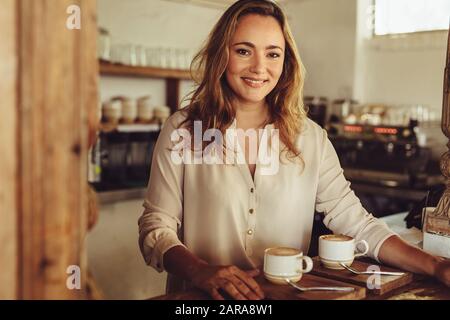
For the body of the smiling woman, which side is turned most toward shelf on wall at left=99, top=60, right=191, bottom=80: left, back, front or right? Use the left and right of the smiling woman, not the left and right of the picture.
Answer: back

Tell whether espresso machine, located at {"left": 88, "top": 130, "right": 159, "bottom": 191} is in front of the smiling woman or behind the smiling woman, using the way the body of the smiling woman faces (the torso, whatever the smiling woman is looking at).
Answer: behind

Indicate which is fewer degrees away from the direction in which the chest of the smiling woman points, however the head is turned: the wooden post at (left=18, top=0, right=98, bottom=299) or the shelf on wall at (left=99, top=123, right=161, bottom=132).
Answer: the wooden post

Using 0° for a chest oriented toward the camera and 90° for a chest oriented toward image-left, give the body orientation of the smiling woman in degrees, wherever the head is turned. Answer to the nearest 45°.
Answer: approximately 0°

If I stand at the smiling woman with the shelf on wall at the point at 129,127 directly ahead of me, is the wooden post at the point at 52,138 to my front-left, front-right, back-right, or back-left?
back-left

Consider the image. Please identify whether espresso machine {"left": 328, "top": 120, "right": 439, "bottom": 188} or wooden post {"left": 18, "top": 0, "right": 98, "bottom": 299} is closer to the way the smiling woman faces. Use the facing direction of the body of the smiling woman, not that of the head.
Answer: the wooden post

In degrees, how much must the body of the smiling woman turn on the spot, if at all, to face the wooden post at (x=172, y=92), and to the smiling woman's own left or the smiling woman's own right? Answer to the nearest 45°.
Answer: approximately 180°
